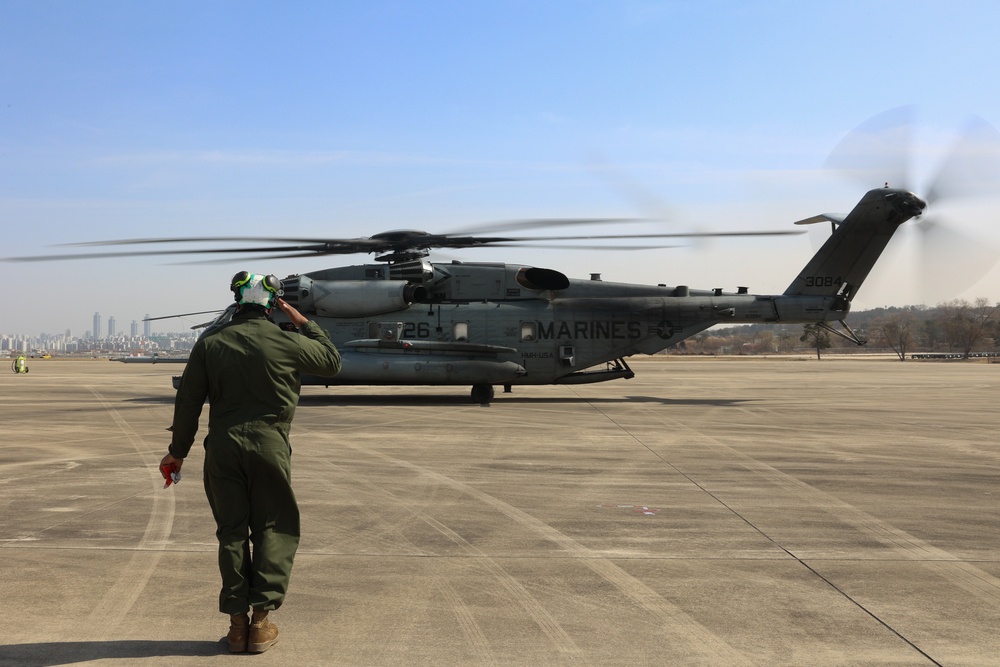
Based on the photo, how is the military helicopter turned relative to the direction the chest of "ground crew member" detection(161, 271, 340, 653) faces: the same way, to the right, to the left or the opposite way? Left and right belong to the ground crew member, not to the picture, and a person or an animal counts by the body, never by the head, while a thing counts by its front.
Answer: to the left

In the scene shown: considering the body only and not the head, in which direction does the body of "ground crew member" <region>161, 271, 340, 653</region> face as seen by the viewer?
away from the camera

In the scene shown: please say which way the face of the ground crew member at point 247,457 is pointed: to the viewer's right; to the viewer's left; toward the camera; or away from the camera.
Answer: away from the camera

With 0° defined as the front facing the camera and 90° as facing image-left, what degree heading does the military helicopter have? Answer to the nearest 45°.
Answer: approximately 90°

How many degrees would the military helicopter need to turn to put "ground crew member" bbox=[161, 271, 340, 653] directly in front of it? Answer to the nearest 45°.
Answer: approximately 90° to its left

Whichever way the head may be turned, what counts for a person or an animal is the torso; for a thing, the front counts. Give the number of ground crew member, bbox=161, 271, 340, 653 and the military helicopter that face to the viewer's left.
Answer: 1
